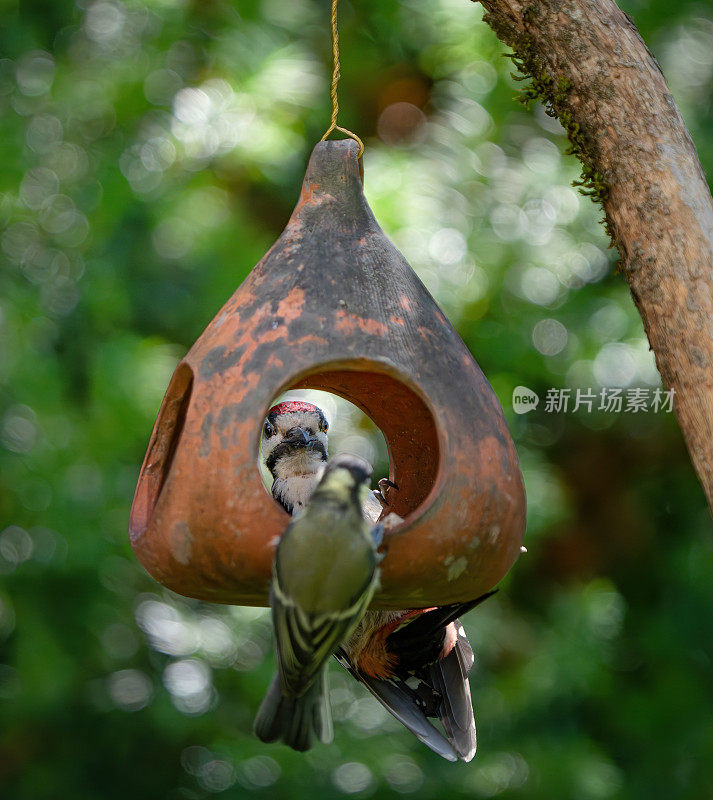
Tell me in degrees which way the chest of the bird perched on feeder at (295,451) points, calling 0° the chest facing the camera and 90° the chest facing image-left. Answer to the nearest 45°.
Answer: approximately 0°

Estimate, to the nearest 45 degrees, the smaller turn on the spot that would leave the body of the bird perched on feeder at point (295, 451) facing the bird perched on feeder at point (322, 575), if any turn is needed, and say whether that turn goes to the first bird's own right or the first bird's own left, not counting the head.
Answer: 0° — it already faces it
